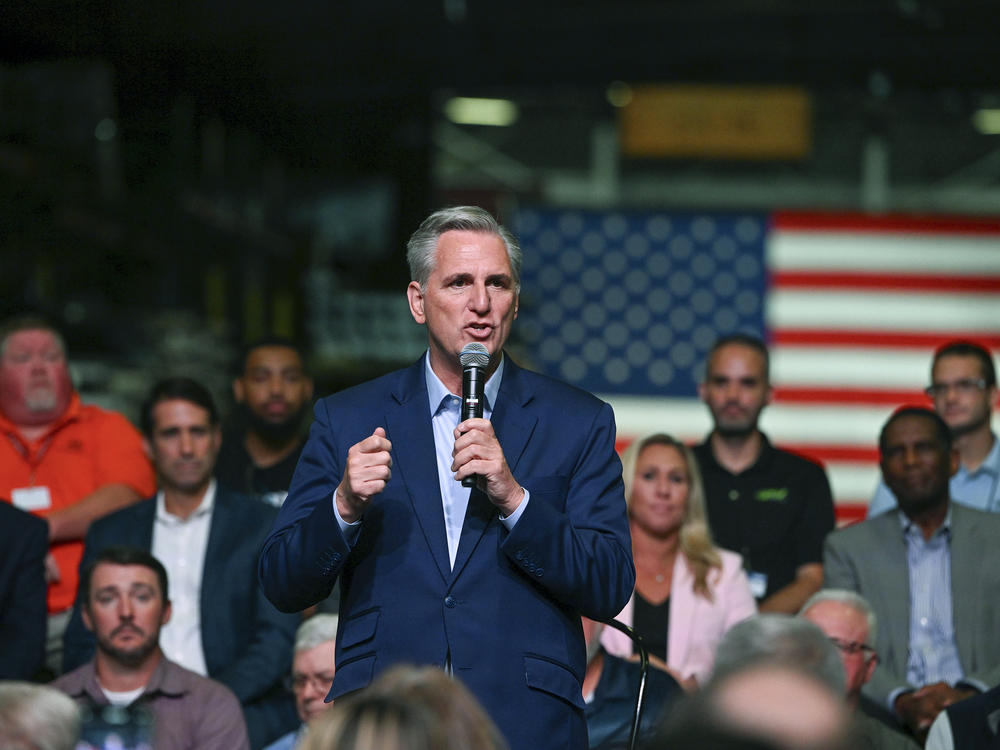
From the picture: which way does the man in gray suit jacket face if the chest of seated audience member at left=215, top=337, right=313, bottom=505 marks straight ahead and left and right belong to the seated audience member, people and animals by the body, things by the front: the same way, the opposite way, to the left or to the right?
the same way

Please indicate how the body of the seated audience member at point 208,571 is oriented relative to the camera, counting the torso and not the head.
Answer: toward the camera

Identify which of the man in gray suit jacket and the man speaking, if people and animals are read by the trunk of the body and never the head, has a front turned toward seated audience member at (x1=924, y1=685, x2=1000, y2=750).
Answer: the man in gray suit jacket

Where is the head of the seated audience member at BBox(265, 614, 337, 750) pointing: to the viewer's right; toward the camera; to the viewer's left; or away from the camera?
toward the camera

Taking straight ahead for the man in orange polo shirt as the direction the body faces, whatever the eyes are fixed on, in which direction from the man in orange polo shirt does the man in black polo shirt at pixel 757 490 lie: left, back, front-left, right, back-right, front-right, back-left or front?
left

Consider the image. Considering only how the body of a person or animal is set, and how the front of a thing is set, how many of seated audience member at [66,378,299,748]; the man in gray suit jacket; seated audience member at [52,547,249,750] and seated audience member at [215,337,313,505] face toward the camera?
4

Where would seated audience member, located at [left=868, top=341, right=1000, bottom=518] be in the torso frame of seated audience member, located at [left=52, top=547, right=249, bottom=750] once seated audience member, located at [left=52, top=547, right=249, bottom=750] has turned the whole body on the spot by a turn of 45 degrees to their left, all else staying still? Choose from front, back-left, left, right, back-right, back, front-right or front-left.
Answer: front-left

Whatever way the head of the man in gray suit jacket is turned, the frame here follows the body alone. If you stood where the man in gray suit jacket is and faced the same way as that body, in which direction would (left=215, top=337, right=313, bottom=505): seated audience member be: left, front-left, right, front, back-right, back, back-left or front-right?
right

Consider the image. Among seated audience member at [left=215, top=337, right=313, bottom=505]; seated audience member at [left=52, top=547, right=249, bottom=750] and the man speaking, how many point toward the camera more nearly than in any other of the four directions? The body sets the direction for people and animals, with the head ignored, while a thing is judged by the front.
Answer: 3

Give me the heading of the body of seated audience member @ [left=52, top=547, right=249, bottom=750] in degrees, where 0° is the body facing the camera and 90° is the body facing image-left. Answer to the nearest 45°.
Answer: approximately 0°

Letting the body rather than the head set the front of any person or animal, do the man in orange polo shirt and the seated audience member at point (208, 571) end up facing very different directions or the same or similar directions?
same or similar directions

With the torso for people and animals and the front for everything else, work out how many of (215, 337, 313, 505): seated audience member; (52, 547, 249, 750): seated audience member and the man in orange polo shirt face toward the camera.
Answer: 3

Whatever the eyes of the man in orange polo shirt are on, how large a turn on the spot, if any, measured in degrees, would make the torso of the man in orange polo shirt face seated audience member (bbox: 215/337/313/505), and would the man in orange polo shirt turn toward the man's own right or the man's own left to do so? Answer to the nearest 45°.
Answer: approximately 90° to the man's own left

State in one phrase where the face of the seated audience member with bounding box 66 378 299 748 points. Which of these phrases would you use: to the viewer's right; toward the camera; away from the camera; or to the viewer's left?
toward the camera

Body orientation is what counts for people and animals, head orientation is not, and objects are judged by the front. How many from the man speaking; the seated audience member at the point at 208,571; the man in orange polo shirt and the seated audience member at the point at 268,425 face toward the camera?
4

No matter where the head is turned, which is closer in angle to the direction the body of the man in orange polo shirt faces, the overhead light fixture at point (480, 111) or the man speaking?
the man speaking

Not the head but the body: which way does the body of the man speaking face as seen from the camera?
toward the camera
